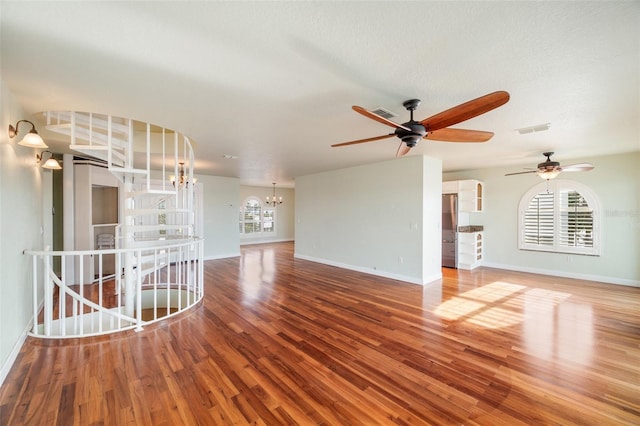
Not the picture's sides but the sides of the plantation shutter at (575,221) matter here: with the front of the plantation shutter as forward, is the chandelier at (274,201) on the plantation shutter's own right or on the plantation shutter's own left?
on the plantation shutter's own right

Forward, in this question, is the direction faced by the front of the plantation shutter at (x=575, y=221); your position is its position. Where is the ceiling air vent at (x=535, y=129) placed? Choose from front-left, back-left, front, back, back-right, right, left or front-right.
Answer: front

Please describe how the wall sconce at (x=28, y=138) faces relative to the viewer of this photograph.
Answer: facing to the right of the viewer

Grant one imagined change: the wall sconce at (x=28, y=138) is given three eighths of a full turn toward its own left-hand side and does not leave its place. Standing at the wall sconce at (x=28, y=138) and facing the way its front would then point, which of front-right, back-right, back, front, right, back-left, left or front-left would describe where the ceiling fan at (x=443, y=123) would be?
back

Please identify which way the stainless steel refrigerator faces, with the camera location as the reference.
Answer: facing the viewer and to the left of the viewer

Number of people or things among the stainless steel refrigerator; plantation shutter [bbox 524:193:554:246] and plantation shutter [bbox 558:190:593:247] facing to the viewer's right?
0

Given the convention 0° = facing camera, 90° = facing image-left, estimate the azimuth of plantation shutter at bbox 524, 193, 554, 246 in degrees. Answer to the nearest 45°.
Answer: approximately 0°

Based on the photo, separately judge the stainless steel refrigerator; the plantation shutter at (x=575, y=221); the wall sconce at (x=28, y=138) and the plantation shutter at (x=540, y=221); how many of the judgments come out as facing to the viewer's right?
1

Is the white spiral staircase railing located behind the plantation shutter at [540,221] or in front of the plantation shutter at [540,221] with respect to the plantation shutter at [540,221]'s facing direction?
in front

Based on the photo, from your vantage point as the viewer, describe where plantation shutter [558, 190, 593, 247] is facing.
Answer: facing the viewer
